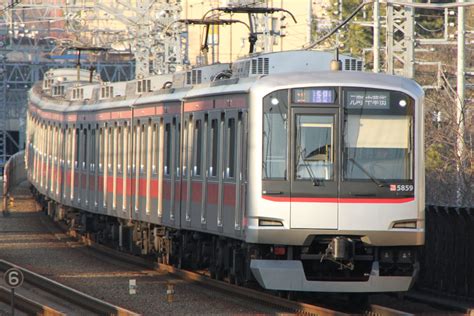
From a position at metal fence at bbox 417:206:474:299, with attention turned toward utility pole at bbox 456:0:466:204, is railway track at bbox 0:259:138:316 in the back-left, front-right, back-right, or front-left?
back-left

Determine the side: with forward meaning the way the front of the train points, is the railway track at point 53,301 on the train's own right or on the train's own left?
on the train's own right

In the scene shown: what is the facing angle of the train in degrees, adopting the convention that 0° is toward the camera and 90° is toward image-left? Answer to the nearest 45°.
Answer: approximately 0°

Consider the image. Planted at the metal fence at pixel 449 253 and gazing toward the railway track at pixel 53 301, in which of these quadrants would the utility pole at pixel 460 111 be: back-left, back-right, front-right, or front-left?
back-right
